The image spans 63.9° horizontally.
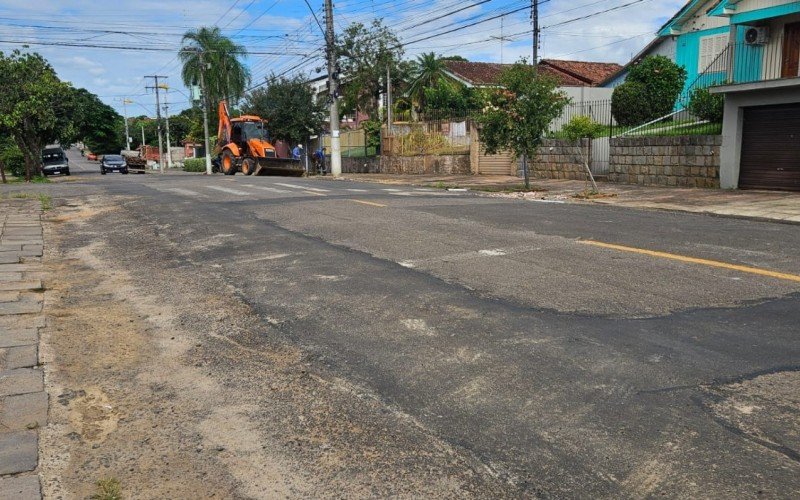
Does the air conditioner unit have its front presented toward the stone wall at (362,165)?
no

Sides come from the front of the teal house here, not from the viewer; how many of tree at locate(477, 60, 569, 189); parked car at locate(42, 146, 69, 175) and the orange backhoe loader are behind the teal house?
0

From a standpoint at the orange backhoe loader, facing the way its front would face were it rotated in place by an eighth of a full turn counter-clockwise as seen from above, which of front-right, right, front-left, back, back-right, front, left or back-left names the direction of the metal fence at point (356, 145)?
front-left

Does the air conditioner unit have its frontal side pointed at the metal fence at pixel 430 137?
no

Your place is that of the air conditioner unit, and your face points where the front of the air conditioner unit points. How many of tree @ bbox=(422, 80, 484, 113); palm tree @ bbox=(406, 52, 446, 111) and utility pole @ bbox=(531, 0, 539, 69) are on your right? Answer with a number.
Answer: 3

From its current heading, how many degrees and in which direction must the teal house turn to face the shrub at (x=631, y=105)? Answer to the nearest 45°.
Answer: approximately 90° to its right

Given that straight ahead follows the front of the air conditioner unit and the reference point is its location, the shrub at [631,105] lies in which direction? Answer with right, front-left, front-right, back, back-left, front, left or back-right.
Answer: right

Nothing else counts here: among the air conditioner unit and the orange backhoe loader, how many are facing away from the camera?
0

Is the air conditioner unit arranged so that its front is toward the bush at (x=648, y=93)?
no

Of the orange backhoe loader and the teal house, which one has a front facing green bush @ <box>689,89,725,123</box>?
the orange backhoe loader

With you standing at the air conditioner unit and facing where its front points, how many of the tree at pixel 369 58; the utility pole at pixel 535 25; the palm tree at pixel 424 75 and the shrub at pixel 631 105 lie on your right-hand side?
4

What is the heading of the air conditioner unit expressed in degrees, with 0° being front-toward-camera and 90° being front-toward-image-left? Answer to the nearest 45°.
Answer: approximately 45°

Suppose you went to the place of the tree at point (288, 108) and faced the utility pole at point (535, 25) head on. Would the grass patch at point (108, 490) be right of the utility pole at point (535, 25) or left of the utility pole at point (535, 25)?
right

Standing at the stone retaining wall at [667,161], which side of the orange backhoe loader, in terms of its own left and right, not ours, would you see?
front

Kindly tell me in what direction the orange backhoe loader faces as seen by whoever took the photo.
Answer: facing the viewer and to the right of the viewer

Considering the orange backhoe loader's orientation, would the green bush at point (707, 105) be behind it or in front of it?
in front

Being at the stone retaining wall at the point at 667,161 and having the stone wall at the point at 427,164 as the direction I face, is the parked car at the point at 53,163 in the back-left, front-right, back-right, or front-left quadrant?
front-left

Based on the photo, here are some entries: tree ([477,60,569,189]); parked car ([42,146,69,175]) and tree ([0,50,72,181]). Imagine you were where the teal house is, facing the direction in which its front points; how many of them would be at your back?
0

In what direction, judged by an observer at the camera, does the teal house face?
facing the viewer and to the left of the viewer

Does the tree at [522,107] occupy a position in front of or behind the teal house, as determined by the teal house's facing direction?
in front

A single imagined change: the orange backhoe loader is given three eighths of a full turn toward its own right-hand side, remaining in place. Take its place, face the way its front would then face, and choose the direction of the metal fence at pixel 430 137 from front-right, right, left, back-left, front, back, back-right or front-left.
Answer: back

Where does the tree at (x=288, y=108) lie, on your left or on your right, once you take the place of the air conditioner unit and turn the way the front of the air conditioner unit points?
on your right
